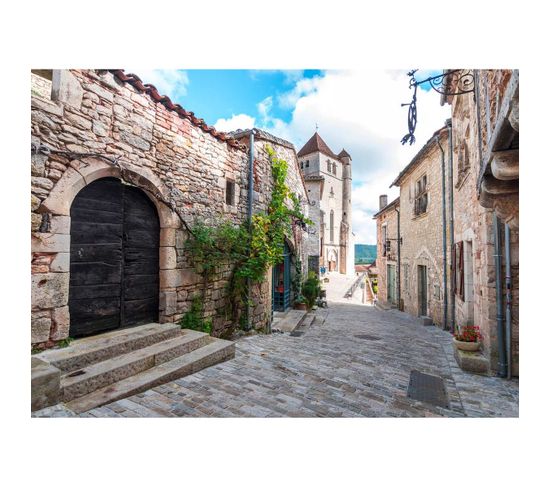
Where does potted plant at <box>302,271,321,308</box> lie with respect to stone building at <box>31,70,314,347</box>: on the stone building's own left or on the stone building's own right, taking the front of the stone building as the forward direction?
on the stone building's own left

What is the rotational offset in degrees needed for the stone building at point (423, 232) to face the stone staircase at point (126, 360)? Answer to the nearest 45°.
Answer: approximately 45° to its left

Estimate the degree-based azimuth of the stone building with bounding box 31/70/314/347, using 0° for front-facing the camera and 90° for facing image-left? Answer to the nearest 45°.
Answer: approximately 315°

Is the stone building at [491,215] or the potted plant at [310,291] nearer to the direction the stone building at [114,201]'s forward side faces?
the stone building

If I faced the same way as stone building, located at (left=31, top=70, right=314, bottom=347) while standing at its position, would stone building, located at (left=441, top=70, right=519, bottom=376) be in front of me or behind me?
in front

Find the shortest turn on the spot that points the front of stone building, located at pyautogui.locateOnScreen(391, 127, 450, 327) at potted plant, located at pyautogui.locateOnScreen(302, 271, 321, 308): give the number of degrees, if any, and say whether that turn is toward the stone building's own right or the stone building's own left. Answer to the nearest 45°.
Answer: approximately 45° to the stone building's own right

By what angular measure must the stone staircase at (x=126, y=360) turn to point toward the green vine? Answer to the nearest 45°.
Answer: approximately 90° to its left

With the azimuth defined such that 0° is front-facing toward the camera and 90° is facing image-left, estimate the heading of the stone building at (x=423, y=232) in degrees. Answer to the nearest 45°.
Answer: approximately 45°

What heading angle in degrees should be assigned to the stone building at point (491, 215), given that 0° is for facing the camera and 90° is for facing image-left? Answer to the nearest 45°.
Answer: approximately 90°

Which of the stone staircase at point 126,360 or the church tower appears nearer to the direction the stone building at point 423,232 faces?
the stone staircase
